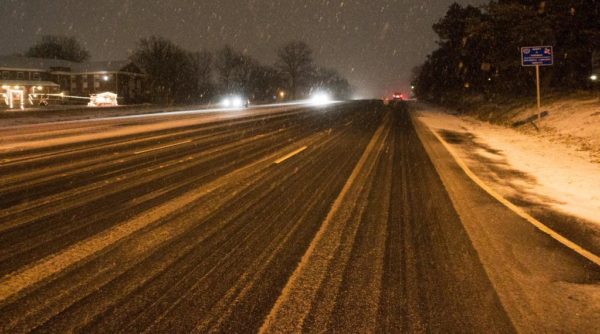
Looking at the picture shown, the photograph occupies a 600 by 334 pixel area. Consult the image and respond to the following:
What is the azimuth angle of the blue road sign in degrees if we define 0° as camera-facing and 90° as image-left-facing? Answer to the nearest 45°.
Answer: approximately 0°
